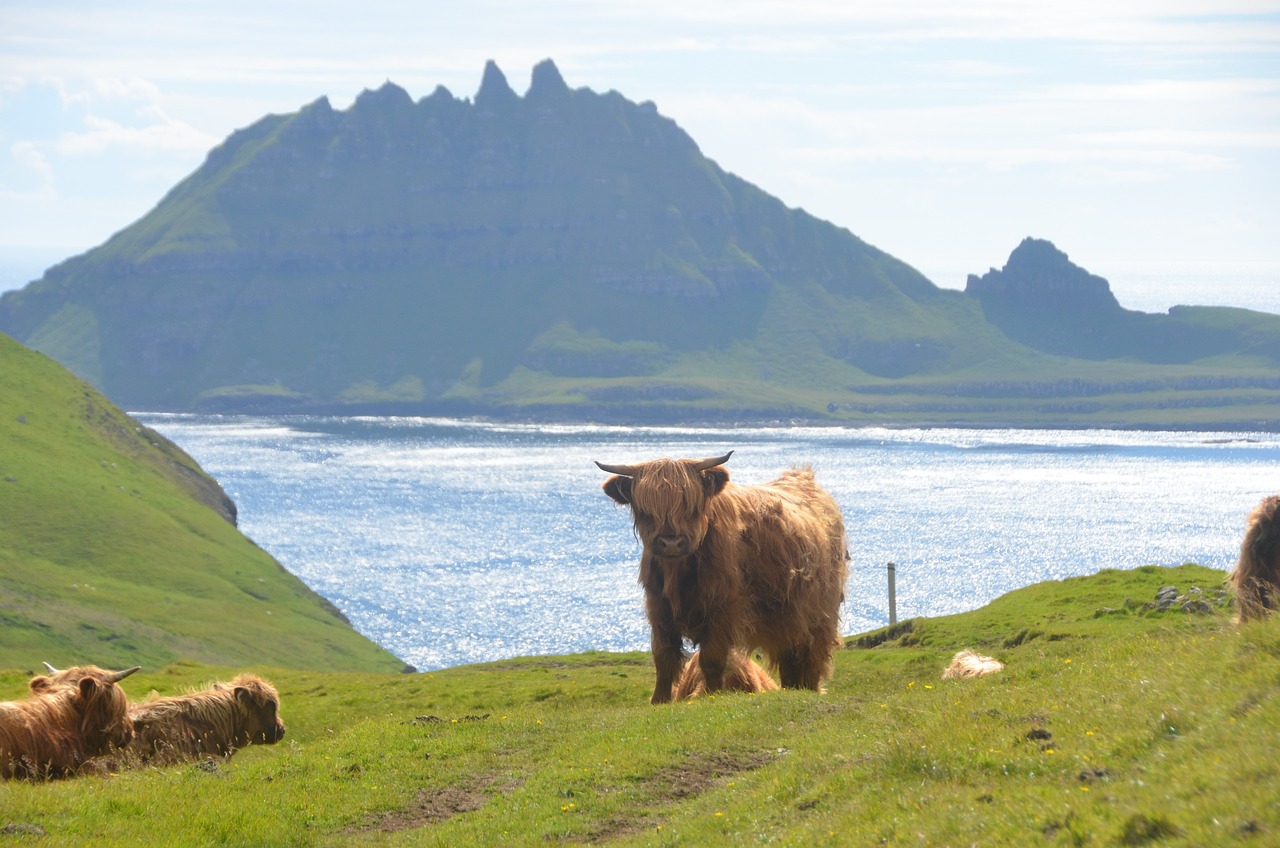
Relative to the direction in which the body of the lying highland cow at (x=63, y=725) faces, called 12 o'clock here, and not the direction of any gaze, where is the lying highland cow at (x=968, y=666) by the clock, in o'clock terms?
the lying highland cow at (x=968, y=666) is roughly at 12 o'clock from the lying highland cow at (x=63, y=725).

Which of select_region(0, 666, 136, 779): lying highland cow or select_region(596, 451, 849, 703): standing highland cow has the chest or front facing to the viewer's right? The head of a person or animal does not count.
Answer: the lying highland cow

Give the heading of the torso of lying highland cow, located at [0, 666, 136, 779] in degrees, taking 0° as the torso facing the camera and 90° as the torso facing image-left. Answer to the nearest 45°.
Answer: approximately 270°

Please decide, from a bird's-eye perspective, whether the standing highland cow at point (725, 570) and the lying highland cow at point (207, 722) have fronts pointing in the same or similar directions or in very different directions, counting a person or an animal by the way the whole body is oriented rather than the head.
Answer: very different directions

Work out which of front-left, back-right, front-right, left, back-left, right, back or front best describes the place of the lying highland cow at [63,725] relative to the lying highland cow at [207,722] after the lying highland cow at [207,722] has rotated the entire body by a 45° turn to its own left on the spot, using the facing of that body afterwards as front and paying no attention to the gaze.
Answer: back

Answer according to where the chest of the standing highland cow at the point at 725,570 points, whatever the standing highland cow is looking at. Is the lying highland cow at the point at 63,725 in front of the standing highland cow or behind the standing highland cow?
in front

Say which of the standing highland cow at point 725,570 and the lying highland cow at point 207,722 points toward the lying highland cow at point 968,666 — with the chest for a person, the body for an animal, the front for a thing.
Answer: the lying highland cow at point 207,722

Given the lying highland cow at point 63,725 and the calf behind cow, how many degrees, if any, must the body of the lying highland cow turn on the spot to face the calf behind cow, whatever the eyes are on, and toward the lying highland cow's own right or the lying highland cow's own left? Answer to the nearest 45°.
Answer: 0° — it already faces it

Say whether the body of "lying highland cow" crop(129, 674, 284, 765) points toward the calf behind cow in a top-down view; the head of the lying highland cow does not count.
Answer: yes

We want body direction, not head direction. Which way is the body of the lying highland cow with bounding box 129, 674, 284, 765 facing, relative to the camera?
to the viewer's right

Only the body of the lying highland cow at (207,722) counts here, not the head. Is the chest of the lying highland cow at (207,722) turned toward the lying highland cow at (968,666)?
yes
